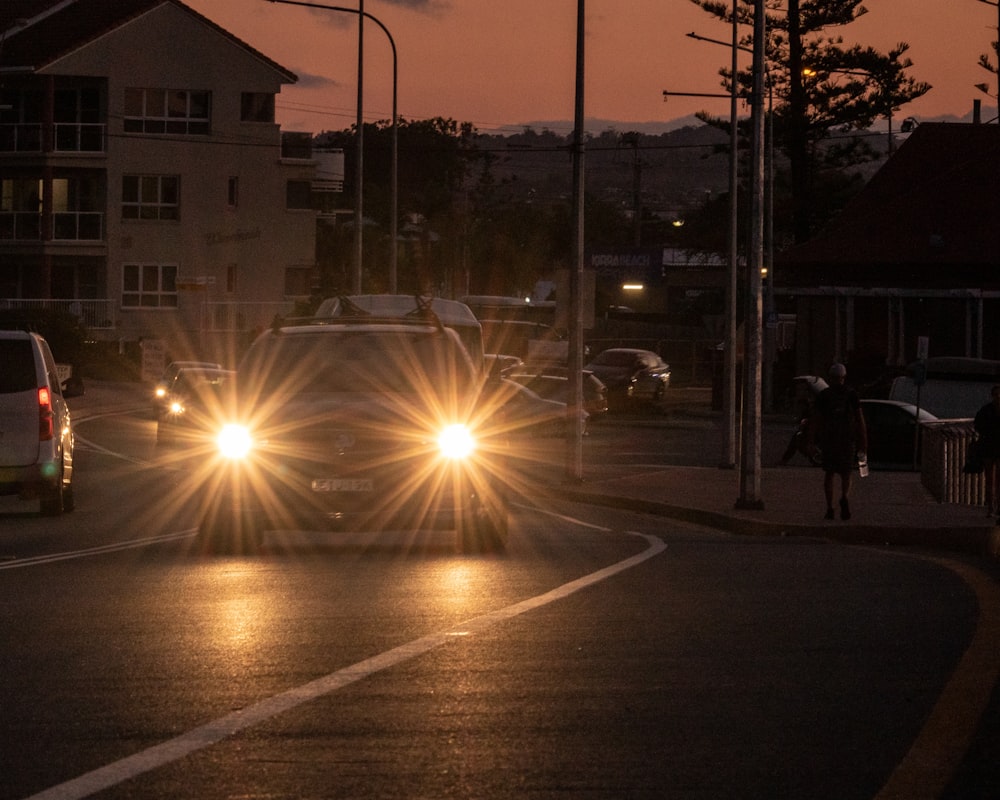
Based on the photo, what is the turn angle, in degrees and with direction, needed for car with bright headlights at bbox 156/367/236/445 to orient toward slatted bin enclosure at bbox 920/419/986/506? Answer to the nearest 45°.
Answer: approximately 45° to its left

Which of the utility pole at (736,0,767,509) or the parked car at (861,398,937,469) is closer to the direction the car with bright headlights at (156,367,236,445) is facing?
the utility pole

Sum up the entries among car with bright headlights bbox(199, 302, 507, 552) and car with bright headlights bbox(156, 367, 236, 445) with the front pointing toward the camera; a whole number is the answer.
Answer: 2

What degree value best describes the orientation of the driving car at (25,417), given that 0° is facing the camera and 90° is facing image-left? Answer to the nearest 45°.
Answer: approximately 180°

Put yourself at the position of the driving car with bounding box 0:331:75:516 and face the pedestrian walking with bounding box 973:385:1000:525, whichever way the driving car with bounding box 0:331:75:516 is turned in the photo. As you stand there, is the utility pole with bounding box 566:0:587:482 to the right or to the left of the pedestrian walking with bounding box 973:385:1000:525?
left

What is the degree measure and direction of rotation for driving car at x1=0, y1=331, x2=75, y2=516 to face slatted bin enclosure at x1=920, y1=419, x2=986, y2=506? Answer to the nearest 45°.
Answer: approximately 90° to its right

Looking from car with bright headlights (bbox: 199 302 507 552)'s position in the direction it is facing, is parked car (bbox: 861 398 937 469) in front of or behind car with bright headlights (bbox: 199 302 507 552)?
behind

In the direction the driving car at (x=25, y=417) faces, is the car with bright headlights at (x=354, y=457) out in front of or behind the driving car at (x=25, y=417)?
behind

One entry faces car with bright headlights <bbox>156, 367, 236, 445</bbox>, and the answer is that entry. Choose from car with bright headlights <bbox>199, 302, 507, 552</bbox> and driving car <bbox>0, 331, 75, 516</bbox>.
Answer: the driving car
